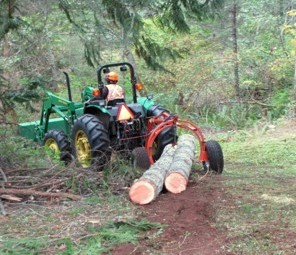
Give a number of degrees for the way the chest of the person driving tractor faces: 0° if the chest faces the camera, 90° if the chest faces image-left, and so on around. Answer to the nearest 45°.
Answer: approximately 135°

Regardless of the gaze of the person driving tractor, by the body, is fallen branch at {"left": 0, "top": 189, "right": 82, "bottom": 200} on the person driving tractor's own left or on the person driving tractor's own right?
on the person driving tractor's own left

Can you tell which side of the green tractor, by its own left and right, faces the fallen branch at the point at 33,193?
left

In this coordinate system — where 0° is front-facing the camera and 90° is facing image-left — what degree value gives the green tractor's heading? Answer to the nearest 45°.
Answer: approximately 135°
